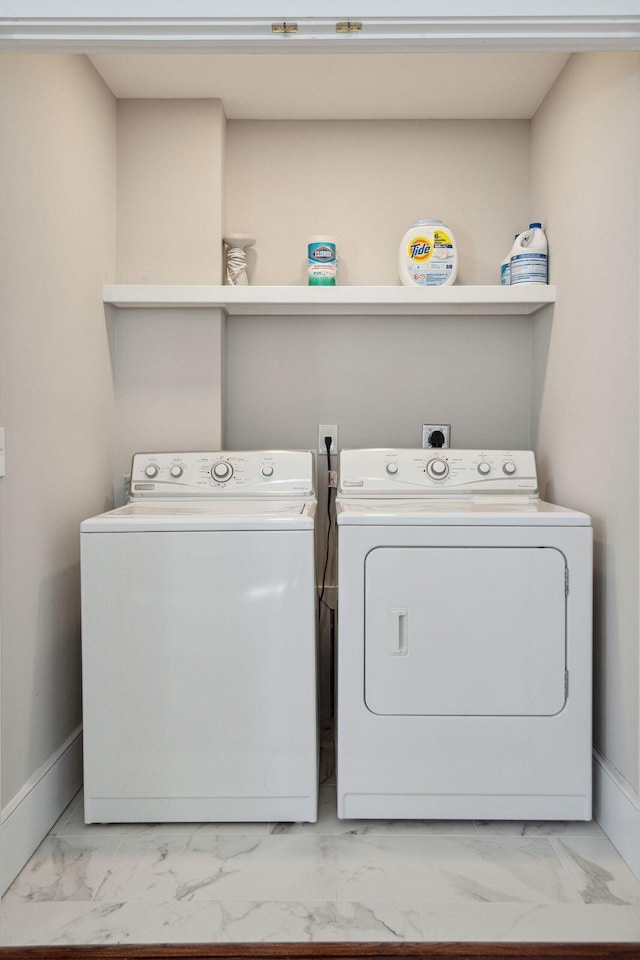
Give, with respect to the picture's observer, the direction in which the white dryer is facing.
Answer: facing the viewer

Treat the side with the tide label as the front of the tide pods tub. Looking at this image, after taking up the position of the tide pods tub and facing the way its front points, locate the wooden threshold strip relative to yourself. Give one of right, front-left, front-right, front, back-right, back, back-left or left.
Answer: front

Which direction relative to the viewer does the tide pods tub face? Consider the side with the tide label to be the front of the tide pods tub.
toward the camera

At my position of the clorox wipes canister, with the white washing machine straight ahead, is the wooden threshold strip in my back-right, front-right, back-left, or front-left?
front-left

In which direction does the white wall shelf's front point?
toward the camera

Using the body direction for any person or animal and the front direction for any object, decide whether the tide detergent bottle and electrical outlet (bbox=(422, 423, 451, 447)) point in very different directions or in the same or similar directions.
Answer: same or similar directions

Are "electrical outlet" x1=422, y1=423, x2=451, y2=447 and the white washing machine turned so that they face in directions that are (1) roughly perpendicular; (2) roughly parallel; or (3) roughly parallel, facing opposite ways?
roughly parallel

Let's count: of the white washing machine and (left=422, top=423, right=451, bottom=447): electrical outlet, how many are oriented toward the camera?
2
